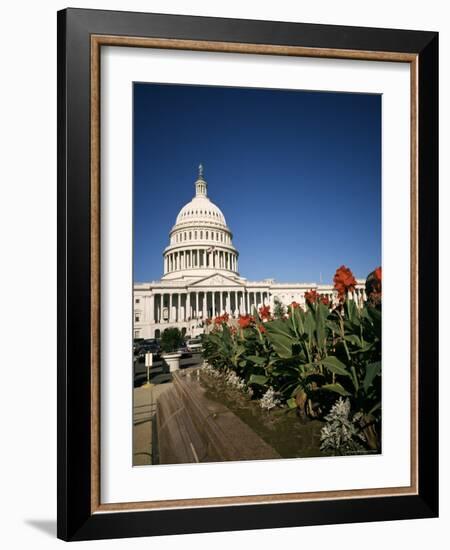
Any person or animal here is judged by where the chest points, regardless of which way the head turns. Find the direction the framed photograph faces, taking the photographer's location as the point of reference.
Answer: facing the viewer and to the right of the viewer
